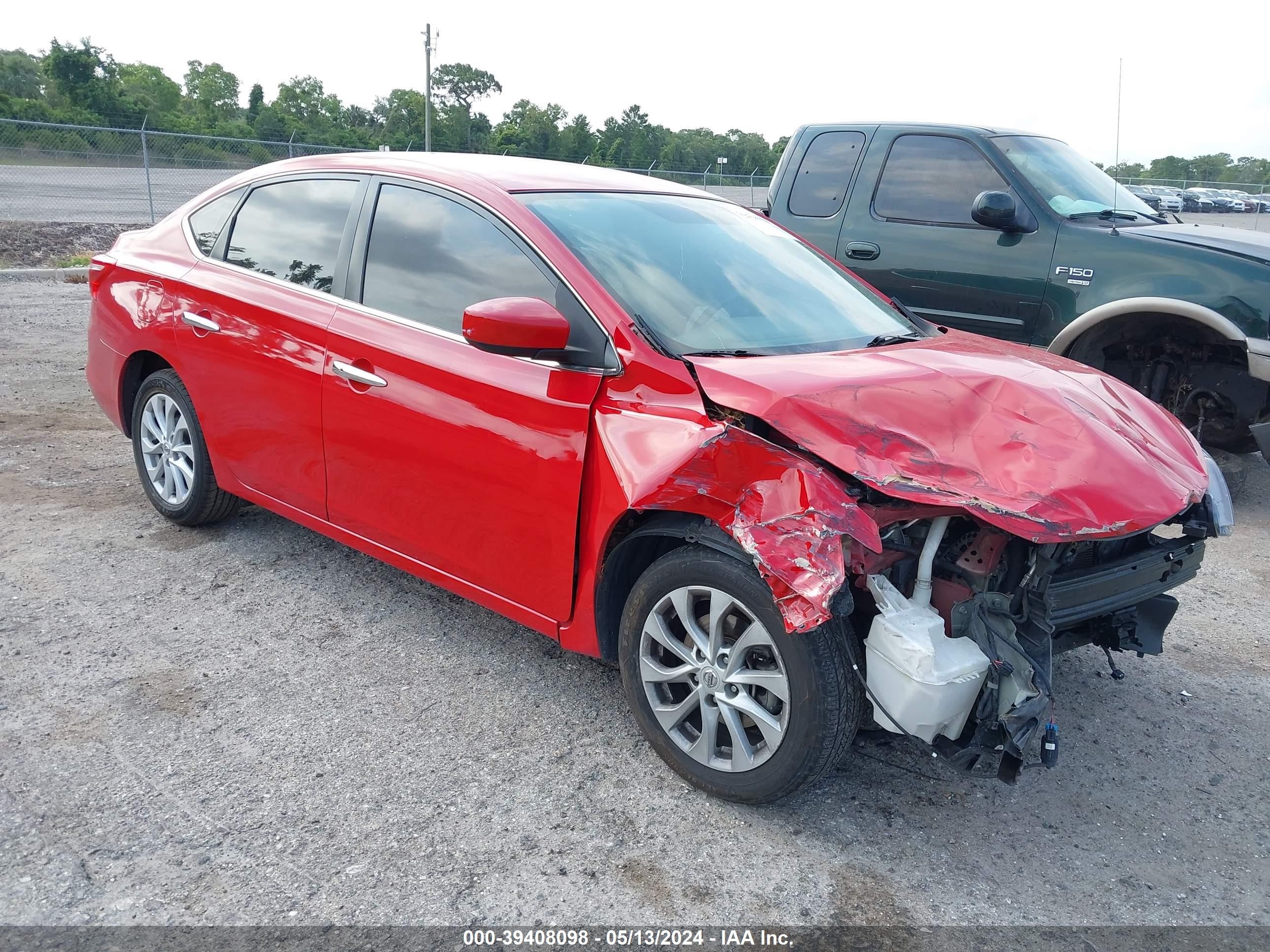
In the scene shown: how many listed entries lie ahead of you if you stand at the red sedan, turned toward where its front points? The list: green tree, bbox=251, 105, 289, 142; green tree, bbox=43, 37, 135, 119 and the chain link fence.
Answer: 0

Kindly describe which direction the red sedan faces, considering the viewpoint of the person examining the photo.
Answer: facing the viewer and to the right of the viewer

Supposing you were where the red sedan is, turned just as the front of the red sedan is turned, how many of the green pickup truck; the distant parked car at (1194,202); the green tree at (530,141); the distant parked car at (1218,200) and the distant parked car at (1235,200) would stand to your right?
0

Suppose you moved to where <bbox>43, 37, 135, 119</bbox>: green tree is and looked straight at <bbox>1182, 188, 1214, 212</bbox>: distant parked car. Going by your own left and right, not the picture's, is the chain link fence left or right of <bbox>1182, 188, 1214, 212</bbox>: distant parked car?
right

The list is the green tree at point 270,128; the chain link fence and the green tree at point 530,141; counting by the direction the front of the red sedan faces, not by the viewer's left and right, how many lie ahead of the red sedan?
0

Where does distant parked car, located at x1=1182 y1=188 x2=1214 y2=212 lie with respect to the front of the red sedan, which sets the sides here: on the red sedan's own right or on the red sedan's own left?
on the red sedan's own left

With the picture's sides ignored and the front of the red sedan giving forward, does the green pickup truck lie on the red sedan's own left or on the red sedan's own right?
on the red sedan's own left

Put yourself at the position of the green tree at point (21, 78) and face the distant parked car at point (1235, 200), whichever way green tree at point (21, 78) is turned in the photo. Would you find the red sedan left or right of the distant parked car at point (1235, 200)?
right

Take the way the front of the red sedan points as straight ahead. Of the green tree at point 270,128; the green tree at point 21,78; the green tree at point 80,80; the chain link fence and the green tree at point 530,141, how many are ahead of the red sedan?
0

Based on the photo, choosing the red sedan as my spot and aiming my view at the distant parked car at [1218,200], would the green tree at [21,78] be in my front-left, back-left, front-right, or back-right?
front-left

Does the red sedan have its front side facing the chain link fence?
no

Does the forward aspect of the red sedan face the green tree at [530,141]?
no

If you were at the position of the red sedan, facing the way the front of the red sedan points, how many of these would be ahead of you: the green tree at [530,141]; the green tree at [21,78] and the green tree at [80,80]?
0

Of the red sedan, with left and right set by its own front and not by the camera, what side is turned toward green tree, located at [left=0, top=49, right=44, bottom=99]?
back

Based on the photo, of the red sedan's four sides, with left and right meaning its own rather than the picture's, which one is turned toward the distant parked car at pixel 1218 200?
left
